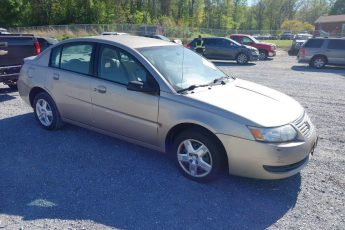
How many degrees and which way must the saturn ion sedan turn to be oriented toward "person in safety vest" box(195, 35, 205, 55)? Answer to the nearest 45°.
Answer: approximately 135° to its left

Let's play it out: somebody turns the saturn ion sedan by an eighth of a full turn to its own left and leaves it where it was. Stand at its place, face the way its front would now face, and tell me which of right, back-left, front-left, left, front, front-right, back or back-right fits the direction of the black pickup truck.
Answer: back-left

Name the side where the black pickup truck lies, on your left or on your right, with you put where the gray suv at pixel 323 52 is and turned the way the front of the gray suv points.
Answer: on your right

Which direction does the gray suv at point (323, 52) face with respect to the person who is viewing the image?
facing to the right of the viewer

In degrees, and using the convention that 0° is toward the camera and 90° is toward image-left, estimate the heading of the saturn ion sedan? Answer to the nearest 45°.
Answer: approximately 315°

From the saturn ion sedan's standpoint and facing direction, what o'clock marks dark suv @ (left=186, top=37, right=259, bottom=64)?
The dark suv is roughly at 8 o'clock from the saturn ion sedan.

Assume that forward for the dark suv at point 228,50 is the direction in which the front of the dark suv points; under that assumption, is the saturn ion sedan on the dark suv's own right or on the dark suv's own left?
on the dark suv's own right

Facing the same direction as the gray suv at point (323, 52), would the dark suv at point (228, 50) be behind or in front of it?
behind

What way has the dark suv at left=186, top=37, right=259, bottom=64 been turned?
to the viewer's right
